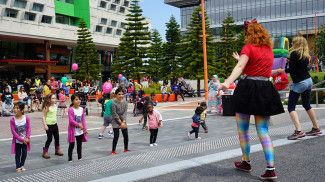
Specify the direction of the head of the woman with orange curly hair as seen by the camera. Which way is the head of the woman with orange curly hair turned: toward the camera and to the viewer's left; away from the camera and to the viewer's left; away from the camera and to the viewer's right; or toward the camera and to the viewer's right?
away from the camera and to the viewer's left

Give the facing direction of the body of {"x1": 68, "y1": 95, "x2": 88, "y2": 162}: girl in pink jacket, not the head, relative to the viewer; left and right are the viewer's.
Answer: facing the viewer and to the right of the viewer

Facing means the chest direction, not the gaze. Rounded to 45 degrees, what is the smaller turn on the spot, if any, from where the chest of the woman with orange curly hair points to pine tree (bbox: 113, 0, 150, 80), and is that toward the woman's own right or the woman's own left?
approximately 45° to the woman's own right

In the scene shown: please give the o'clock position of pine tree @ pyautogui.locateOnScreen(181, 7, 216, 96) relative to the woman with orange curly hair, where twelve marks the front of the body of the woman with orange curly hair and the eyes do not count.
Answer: The pine tree is roughly at 1 o'clock from the woman with orange curly hair.

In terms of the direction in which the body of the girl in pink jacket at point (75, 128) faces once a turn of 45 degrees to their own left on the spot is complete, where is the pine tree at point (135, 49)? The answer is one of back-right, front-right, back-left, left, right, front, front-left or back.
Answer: left

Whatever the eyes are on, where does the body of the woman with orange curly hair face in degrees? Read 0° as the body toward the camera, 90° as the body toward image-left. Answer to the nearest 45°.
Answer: approximately 135°

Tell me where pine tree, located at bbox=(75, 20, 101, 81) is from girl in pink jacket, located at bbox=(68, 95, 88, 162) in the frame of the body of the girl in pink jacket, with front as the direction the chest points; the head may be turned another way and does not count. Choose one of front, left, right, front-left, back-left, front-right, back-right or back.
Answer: back-left

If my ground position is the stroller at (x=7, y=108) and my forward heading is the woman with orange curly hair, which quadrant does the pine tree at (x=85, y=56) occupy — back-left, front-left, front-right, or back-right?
back-left
